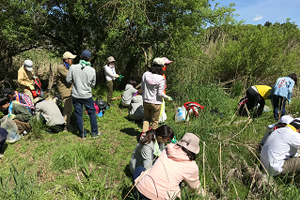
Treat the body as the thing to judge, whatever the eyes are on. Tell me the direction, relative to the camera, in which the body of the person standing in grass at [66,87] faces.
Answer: to the viewer's right

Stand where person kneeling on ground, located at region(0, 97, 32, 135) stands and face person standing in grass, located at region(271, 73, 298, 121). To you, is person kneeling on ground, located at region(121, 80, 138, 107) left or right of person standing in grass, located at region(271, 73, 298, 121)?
left

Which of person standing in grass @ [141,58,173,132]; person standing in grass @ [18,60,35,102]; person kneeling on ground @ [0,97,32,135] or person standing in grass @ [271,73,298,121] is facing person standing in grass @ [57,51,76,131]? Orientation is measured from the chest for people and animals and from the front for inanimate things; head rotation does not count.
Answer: person standing in grass @ [18,60,35,102]

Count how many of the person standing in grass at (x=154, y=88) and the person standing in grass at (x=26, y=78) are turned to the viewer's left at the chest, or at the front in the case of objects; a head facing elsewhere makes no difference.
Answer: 0

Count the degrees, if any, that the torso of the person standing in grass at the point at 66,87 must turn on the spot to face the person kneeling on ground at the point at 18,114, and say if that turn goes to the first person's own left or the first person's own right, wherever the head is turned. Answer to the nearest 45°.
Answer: approximately 180°

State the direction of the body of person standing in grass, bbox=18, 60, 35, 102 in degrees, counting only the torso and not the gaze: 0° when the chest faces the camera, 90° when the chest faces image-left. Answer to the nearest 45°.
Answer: approximately 315°

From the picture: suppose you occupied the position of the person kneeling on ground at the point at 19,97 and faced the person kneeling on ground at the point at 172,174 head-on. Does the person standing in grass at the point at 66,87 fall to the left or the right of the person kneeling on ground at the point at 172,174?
left

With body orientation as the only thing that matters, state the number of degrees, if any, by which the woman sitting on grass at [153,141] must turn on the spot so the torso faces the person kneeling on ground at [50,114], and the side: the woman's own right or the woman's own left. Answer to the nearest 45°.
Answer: approximately 135° to the woman's own left

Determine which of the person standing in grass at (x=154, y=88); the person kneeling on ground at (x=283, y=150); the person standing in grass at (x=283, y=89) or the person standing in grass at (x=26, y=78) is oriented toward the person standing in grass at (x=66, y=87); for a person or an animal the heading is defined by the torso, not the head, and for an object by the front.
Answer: the person standing in grass at (x=26, y=78)
